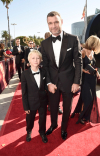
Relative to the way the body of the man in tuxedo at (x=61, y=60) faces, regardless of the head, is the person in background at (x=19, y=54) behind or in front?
behind

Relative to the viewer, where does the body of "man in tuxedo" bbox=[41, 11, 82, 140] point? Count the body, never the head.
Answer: toward the camera

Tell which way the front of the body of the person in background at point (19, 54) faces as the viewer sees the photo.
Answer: toward the camera

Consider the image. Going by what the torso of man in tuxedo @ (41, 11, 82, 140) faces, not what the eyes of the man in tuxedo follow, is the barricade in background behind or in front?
behind

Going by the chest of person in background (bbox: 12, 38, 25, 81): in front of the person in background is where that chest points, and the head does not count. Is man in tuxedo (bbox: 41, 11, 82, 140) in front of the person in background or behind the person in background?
in front

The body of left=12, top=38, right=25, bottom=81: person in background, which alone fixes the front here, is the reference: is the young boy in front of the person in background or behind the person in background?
in front
